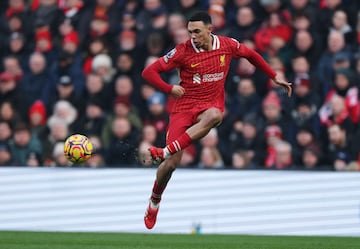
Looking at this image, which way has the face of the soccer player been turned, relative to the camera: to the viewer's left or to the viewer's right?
to the viewer's left

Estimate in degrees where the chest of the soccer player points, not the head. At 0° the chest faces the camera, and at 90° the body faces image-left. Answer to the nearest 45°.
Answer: approximately 0°

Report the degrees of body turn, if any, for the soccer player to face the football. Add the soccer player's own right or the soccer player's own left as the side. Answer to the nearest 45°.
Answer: approximately 45° to the soccer player's own right
